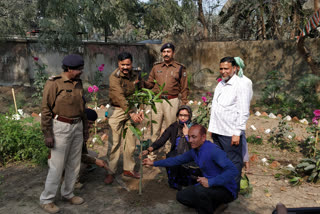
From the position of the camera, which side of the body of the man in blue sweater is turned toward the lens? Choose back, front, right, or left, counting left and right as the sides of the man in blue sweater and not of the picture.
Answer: left

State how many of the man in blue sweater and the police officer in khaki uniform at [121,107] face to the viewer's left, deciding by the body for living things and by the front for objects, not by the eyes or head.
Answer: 1

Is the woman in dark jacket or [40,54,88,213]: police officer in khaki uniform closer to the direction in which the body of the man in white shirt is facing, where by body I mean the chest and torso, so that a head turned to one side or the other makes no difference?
the police officer in khaki uniform

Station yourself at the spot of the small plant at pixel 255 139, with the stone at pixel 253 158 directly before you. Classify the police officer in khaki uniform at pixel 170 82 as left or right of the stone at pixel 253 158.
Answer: right

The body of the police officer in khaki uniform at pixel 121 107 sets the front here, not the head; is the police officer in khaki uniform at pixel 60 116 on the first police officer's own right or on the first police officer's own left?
on the first police officer's own right

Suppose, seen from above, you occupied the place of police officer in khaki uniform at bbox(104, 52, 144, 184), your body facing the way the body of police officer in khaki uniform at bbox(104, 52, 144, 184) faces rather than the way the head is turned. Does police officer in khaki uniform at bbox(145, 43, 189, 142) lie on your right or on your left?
on your left

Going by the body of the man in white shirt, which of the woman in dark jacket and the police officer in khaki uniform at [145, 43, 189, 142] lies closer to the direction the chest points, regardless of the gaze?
the woman in dark jacket

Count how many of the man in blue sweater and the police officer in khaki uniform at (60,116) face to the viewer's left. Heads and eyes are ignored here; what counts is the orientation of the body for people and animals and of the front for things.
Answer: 1

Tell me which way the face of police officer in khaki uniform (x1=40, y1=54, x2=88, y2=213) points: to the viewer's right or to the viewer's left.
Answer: to the viewer's right

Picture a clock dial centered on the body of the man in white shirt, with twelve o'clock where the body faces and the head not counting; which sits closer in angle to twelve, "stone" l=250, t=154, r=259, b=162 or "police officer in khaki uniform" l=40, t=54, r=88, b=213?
the police officer in khaki uniform
